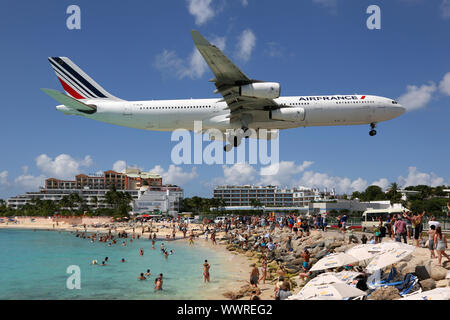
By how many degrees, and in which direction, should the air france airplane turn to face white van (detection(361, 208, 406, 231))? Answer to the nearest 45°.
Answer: approximately 45° to its right

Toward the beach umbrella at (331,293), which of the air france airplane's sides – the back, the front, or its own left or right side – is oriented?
right

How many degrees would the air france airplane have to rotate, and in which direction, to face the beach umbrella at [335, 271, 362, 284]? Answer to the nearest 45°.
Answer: approximately 90° to its right

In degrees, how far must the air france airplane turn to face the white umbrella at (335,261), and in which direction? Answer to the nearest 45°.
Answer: approximately 90° to its right

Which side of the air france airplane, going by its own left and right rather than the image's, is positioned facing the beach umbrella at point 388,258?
right

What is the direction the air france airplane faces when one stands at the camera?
facing to the right of the viewer
